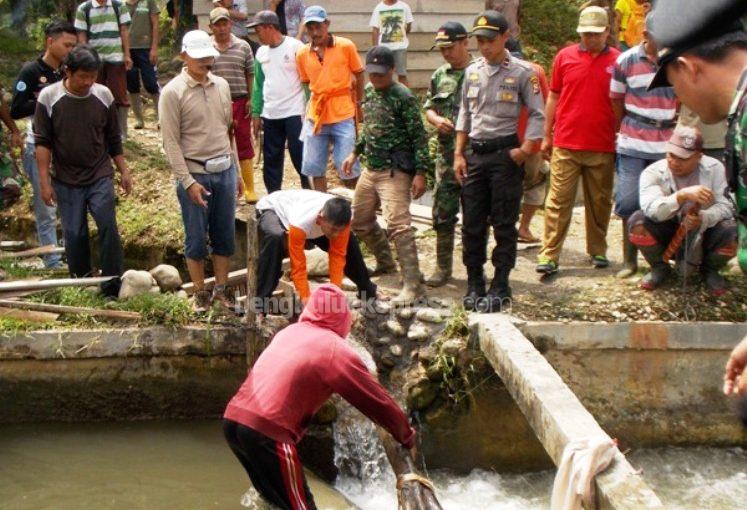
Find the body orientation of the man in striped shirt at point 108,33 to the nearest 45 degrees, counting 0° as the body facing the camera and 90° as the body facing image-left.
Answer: approximately 0°

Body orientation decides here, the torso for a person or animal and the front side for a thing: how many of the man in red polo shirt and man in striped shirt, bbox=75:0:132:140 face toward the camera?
2

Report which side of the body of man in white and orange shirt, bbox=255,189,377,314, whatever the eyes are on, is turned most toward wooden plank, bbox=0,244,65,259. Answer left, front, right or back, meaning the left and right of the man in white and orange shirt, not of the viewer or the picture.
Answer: back

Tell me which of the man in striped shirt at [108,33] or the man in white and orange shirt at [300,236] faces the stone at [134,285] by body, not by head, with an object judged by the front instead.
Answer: the man in striped shirt

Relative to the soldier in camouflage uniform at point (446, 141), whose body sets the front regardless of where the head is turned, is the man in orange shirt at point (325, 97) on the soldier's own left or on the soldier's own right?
on the soldier's own right

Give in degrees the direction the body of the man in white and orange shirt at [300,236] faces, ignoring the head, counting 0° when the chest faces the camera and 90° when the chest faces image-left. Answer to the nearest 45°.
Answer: approximately 315°
